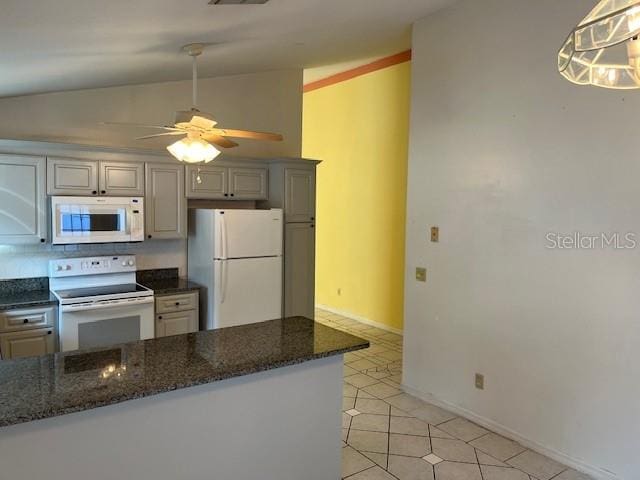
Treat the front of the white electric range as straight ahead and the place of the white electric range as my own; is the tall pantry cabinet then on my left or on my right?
on my left

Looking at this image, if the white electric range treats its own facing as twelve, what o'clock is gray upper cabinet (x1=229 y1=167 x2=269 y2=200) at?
The gray upper cabinet is roughly at 10 o'clock from the white electric range.

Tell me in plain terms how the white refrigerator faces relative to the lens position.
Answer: facing the viewer and to the right of the viewer

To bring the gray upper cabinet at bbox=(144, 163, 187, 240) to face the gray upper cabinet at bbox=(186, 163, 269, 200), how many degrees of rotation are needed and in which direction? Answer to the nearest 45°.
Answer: approximately 90° to its left

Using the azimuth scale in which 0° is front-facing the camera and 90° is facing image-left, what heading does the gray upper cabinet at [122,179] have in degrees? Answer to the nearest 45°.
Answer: approximately 0°

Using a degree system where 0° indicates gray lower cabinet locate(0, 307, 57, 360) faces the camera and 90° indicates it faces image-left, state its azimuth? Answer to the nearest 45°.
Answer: approximately 315°

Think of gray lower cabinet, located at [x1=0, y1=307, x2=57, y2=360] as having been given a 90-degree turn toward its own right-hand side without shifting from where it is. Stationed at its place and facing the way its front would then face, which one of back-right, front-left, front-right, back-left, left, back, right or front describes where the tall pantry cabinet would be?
back-left

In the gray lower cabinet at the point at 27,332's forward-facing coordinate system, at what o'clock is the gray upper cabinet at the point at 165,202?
The gray upper cabinet is roughly at 10 o'clock from the gray lower cabinet.

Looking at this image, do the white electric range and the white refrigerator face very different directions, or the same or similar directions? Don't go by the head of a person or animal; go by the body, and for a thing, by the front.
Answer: same or similar directions

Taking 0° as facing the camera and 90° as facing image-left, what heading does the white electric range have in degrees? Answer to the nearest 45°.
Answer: approximately 315°

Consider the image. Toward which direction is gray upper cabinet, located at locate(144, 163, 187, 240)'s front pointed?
toward the camera
